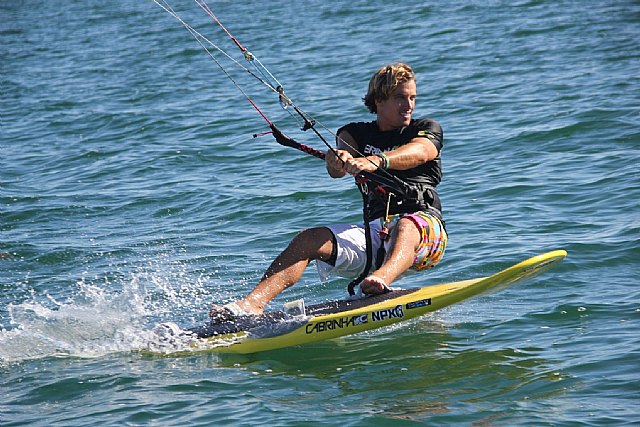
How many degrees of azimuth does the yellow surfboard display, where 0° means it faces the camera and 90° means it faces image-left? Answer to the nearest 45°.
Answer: approximately 270°

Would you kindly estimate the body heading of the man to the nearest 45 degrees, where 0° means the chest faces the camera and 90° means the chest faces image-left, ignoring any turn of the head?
approximately 45°
